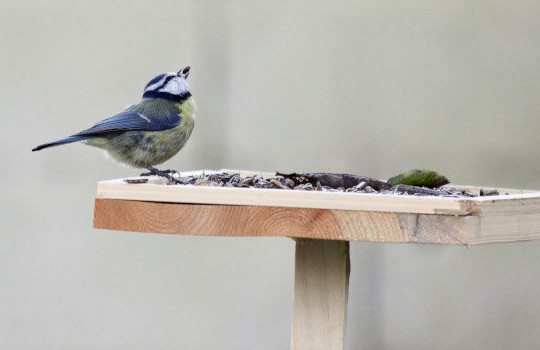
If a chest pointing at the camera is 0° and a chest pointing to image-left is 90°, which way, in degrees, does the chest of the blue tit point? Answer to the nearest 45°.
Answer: approximately 270°
